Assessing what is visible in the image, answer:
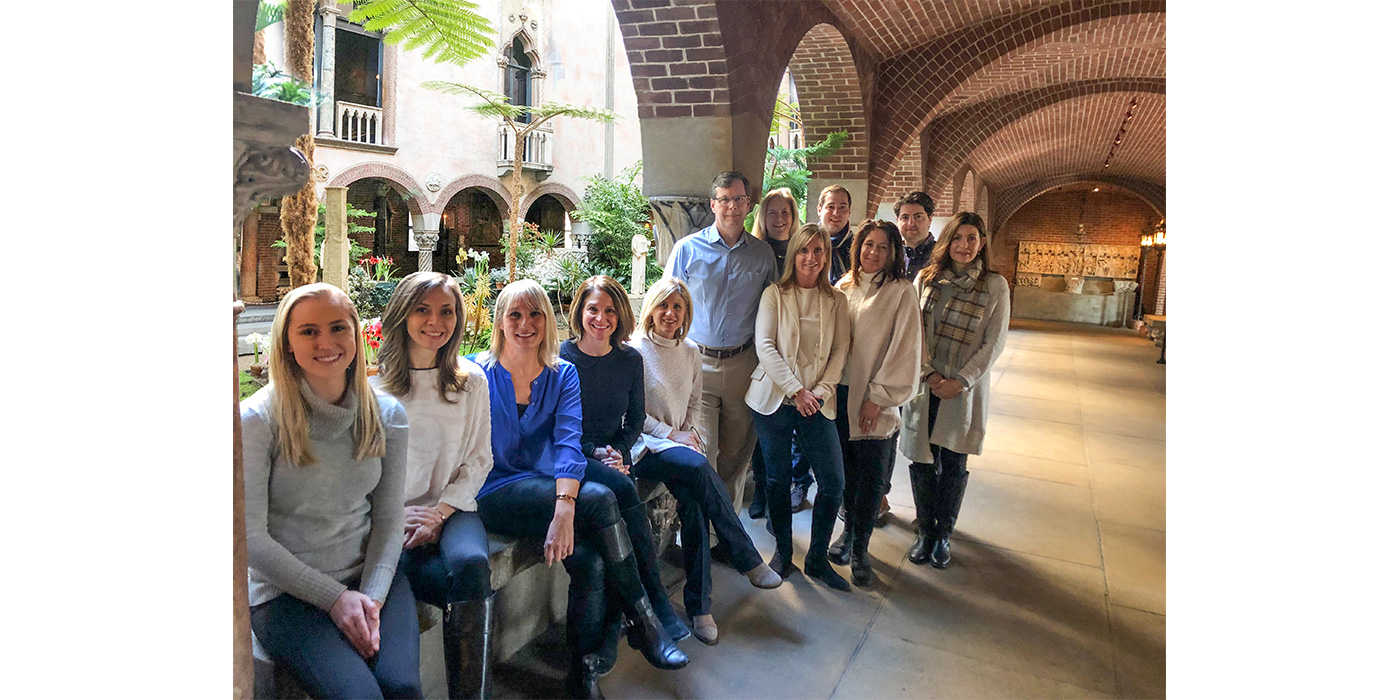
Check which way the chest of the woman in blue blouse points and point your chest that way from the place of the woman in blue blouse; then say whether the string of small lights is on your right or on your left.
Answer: on your left

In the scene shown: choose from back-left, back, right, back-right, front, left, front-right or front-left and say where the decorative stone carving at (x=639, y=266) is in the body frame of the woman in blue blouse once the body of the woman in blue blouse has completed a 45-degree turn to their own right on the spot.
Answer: back

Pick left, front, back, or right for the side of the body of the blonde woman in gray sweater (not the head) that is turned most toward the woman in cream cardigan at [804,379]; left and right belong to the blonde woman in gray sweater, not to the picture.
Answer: left

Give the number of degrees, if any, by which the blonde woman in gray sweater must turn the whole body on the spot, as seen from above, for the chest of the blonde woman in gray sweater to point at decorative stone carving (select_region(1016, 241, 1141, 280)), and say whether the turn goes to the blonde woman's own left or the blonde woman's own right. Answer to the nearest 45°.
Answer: approximately 90° to the blonde woman's own left

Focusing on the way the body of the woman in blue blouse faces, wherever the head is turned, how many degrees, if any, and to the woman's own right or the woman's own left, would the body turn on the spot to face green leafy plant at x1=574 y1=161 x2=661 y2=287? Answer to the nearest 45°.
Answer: approximately 135° to the woman's own left

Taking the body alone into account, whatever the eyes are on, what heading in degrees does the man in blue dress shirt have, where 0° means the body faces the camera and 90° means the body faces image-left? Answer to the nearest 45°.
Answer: approximately 0°

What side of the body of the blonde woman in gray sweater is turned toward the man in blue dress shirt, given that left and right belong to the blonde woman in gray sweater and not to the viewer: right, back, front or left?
left
